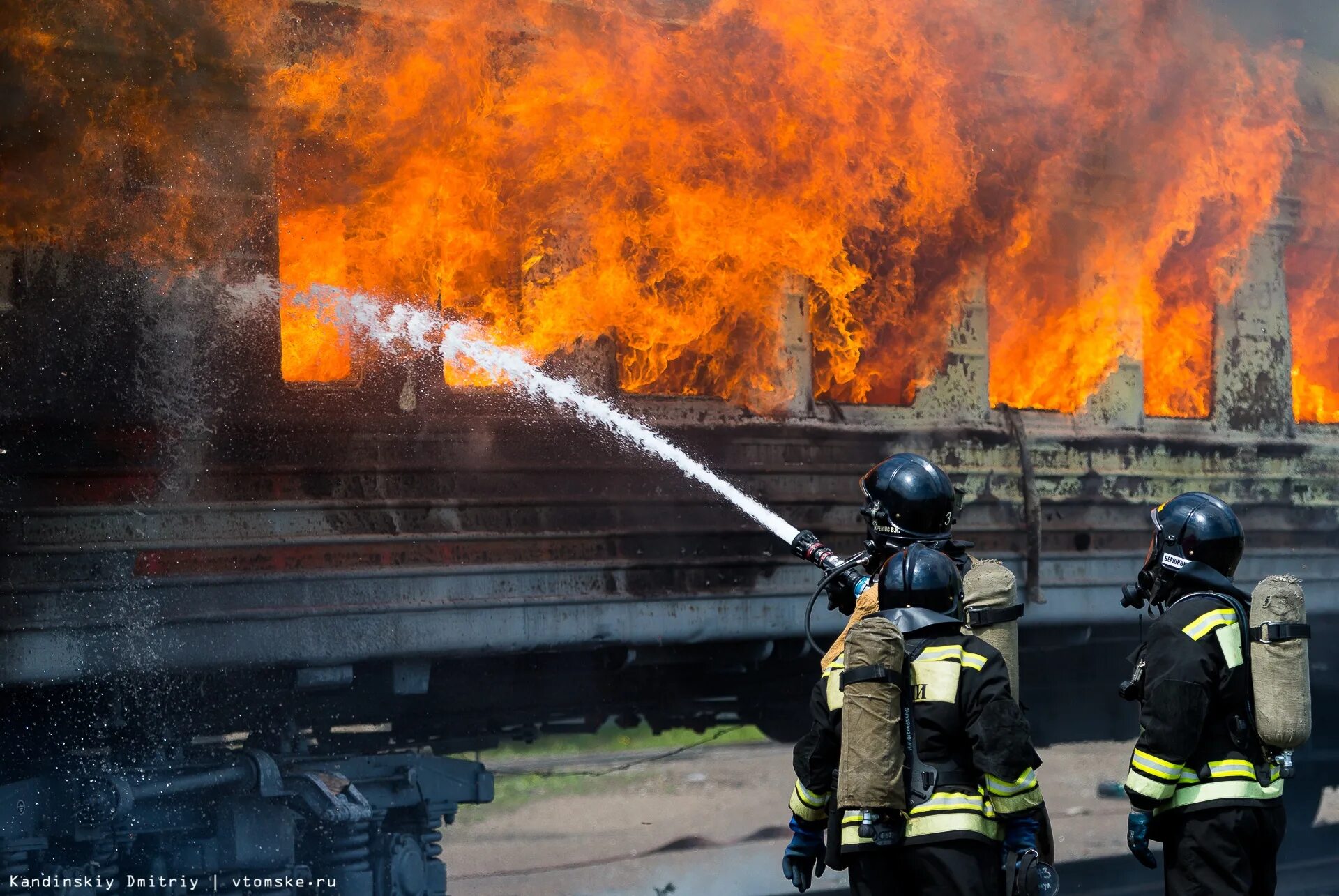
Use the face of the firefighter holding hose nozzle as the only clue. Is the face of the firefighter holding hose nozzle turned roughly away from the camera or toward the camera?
away from the camera

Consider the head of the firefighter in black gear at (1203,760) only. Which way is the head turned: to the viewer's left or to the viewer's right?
to the viewer's left

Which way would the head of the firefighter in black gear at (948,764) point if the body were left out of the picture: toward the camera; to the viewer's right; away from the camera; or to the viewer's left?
away from the camera

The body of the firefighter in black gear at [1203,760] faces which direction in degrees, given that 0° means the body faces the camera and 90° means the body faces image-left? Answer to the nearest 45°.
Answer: approximately 90°
